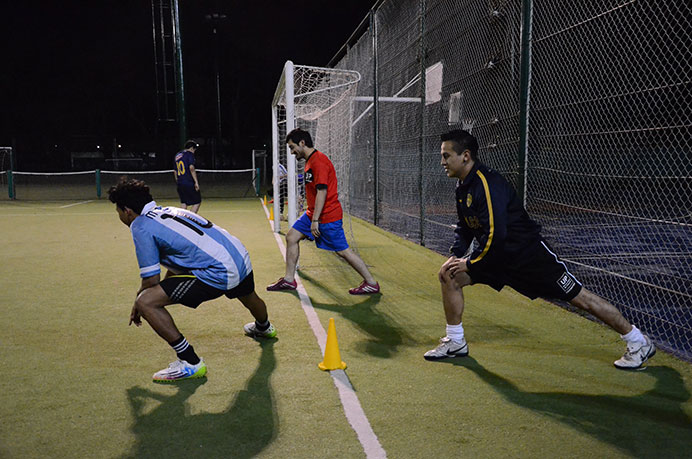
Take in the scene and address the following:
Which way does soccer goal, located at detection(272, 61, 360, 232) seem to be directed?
to the viewer's left

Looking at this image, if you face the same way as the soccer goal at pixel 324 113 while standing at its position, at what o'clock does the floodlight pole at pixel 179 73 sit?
The floodlight pole is roughly at 2 o'clock from the soccer goal.

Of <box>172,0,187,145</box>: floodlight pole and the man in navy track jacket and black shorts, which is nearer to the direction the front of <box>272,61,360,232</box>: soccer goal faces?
the floodlight pole

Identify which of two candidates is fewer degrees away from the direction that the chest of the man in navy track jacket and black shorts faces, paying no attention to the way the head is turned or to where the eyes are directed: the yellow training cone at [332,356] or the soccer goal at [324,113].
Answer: the yellow training cone

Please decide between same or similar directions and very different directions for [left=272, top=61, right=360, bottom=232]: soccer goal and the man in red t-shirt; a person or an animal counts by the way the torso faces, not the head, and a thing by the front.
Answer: same or similar directions

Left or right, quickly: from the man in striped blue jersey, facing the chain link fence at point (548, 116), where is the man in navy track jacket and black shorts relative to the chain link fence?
right

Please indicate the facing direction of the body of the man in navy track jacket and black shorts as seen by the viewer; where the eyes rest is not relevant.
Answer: to the viewer's left

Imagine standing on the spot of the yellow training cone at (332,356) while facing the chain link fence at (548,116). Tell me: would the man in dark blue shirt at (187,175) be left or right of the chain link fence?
left

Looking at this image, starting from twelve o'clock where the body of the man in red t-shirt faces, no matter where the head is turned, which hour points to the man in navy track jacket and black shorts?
The man in navy track jacket and black shorts is roughly at 8 o'clock from the man in red t-shirt.

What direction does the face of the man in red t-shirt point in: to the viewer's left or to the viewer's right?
to the viewer's left

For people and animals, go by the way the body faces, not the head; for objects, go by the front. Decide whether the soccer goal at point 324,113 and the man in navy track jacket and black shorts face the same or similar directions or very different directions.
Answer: same or similar directions

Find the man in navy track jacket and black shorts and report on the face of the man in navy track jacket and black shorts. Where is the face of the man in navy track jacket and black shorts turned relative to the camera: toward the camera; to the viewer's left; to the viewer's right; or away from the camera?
to the viewer's left
